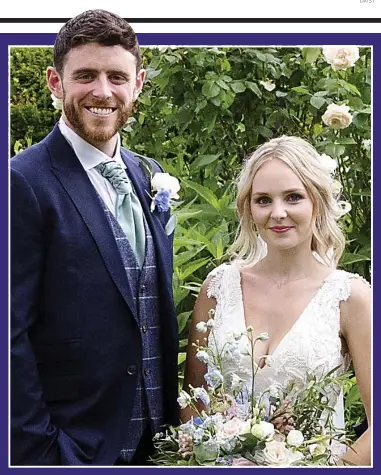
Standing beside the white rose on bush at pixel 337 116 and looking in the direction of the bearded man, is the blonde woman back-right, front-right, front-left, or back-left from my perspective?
front-left

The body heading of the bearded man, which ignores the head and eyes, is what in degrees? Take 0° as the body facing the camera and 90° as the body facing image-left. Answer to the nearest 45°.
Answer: approximately 315°

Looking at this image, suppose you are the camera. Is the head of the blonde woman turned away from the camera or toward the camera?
toward the camera

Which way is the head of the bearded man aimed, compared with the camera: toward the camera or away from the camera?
toward the camera

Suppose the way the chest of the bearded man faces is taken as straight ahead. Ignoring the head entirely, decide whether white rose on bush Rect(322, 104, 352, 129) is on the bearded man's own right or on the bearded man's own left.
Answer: on the bearded man's own left

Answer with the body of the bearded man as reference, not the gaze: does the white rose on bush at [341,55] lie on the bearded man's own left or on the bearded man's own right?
on the bearded man's own left

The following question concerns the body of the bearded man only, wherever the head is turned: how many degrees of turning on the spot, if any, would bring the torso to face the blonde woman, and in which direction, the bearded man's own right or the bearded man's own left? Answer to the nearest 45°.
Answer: approximately 45° to the bearded man's own left
